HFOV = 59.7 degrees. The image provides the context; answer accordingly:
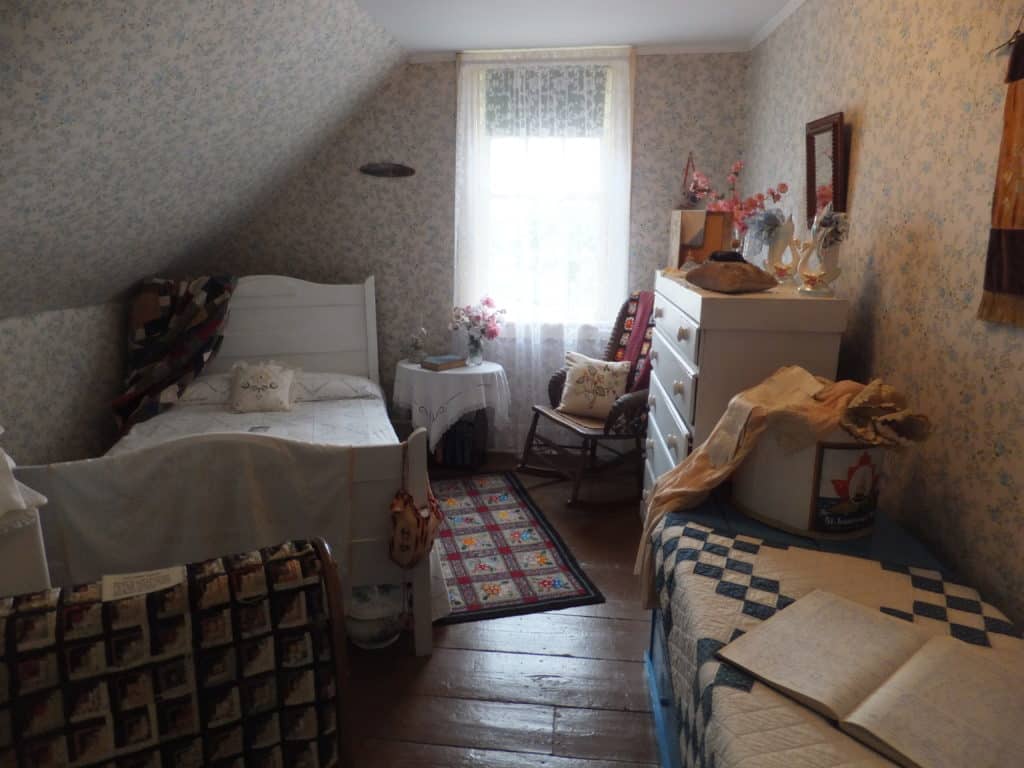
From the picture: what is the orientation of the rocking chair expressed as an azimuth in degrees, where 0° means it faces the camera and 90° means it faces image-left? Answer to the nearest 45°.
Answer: approximately 45°

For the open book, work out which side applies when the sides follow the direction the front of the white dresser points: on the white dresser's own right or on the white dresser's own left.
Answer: on the white dresser's own left

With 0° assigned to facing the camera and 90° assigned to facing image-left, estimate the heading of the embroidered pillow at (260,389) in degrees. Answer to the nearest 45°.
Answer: approximately 0°

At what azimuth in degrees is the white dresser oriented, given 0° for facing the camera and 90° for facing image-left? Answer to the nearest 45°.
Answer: approximately 90°

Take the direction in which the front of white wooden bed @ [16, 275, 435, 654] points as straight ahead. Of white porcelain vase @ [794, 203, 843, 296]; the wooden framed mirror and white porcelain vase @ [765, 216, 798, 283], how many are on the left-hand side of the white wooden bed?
3

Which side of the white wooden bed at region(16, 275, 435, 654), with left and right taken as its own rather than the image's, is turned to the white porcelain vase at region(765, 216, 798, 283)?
left

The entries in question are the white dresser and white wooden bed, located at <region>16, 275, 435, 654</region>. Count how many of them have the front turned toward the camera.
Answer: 1

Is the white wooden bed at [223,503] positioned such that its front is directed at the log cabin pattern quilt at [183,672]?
yes
